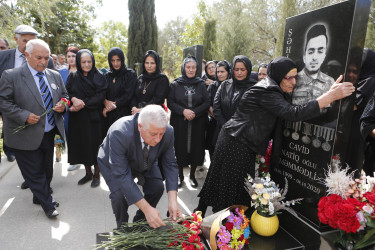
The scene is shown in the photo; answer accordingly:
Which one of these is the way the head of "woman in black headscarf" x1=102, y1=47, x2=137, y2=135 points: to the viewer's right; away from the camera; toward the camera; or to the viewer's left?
toward the camera

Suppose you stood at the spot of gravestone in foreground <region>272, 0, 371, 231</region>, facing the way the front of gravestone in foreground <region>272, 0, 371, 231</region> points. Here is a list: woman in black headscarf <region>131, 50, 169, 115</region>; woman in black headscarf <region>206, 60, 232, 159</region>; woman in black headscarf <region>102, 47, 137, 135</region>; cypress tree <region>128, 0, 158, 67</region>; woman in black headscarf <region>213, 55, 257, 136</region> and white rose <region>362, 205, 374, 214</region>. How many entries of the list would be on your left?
1

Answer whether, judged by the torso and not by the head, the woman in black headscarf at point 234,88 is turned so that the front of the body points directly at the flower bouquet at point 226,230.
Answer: yes

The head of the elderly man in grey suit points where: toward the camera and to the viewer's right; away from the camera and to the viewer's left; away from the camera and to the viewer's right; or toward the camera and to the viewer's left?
toward the camera and to the viewer's right

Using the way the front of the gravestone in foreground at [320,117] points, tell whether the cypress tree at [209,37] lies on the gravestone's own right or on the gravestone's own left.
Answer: on the gravestone's own right

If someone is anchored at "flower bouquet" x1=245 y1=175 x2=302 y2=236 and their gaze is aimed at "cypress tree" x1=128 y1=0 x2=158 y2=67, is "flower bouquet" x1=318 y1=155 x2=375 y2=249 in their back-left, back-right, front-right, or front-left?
back-right

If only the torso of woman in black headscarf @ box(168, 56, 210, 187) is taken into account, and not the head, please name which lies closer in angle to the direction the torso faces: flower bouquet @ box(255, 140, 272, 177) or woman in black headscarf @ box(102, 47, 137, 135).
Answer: the flower bouquet

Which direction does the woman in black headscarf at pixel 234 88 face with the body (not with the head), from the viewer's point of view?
toward the camera

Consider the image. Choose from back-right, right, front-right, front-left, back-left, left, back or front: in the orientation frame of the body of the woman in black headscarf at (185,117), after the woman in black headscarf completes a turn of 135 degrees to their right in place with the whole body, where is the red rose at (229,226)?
back-left

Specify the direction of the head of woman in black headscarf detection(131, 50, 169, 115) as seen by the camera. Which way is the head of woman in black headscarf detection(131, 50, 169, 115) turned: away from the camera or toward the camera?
toward the camera

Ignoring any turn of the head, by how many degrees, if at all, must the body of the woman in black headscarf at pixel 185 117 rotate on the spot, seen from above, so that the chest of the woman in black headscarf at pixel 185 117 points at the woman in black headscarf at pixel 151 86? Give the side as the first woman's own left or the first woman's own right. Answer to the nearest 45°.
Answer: approximately 90° to the first woman's own right

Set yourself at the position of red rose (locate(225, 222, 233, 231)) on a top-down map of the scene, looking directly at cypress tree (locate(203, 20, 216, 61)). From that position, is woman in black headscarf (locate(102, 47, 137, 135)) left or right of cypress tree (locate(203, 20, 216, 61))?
left

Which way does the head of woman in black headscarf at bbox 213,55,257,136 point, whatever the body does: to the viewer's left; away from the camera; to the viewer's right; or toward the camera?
toward the camera

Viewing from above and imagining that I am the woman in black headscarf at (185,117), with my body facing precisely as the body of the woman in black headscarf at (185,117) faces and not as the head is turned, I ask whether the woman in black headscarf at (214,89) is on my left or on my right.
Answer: on my left

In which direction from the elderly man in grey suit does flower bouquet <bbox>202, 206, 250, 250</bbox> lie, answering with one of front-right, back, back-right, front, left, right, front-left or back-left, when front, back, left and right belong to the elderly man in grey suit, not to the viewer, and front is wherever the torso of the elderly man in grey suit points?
front

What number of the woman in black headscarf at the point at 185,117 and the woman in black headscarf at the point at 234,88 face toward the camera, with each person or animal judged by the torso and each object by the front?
2

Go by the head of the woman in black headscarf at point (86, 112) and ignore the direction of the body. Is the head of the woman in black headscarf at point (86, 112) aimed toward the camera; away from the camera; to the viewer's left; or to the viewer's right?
toward the camera

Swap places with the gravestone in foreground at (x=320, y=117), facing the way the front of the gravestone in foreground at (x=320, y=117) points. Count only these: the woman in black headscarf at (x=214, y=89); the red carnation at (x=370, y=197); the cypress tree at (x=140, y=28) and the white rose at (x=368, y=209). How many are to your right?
2

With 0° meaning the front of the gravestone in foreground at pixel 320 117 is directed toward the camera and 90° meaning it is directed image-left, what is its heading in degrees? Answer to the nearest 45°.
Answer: approximately 45°
